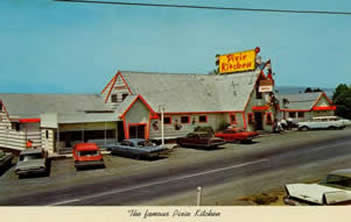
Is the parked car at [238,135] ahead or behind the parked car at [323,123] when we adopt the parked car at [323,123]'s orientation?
ahead

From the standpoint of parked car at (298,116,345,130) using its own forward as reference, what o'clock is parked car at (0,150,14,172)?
parked car at (0,150,14,172) is roughly at 11 o'clock from parked car at (298,116,345,130).

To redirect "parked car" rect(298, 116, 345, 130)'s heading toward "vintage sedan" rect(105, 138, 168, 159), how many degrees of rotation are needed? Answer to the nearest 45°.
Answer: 0° — it already faces it

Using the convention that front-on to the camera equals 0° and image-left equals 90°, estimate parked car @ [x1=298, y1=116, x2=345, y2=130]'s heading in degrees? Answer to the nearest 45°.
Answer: approximately 90°

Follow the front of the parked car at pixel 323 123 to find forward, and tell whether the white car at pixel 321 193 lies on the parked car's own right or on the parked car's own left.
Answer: on the parked car's own left

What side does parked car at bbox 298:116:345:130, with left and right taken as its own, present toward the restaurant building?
front
